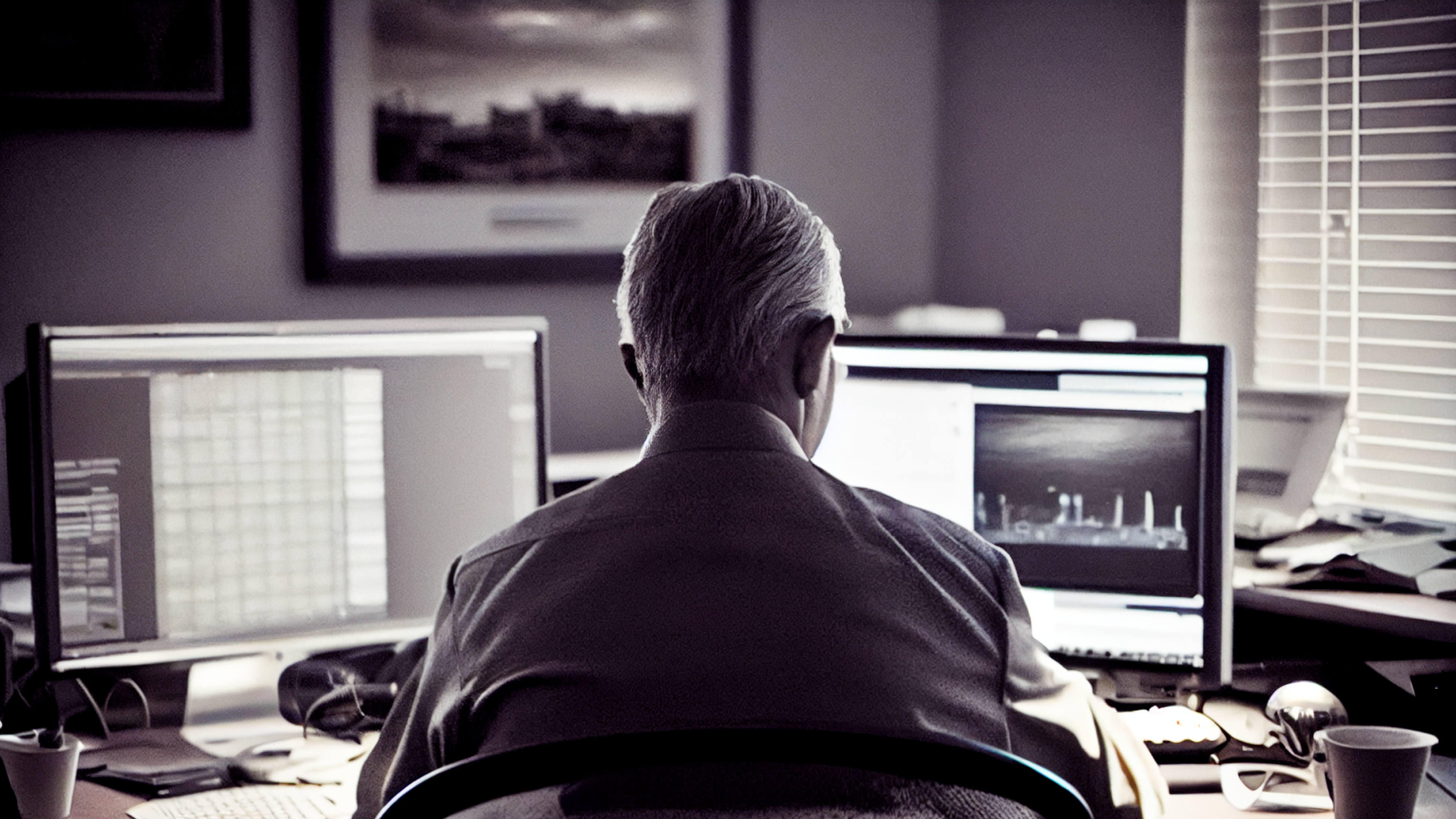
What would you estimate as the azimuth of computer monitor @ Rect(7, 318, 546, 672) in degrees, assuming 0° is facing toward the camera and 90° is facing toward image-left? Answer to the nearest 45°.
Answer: approximately 315°

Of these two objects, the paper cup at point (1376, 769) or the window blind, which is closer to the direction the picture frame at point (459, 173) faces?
the paper cup

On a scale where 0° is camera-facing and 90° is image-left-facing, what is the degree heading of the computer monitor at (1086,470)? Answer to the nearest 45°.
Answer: approximately 45°

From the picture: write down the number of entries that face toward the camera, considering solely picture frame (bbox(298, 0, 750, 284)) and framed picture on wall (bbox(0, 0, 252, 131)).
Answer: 2

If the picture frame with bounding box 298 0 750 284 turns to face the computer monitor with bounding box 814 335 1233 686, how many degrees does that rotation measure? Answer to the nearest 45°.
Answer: approximately 45° to its left

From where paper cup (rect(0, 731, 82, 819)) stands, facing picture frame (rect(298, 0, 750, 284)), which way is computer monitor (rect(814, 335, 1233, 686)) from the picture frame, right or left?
right
